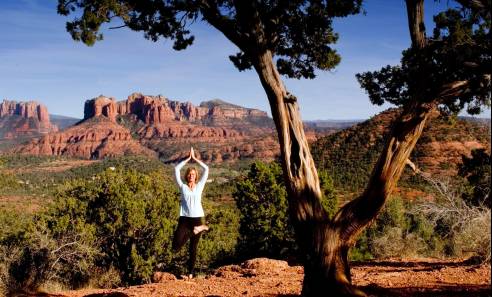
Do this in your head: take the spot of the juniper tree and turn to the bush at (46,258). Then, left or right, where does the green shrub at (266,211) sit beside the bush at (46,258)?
right

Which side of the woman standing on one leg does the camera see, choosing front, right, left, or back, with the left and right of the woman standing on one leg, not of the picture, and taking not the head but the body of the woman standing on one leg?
front

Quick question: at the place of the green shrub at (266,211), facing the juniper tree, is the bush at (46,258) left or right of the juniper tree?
right

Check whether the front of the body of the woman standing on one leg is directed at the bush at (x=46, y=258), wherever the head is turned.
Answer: no

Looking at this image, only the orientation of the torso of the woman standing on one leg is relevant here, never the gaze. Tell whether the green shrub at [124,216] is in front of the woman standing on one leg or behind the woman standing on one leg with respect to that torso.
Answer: behind

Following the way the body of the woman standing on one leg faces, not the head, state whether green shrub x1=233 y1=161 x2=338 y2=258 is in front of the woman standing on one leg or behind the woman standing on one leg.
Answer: behind
